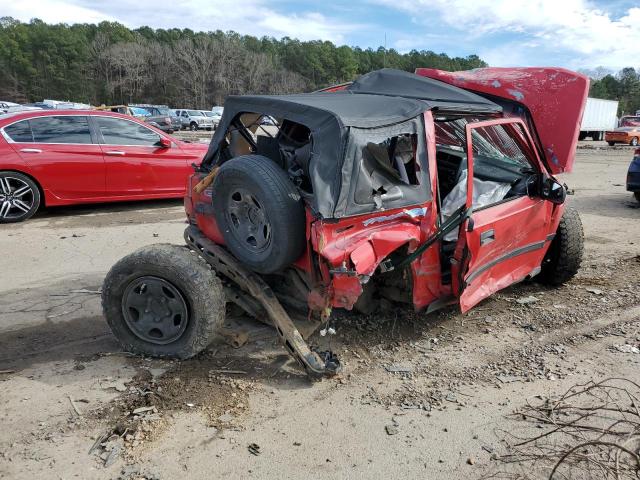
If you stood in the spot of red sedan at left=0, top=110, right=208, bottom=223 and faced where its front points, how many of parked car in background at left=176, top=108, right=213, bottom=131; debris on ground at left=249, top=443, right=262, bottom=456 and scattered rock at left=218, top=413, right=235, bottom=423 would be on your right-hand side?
2

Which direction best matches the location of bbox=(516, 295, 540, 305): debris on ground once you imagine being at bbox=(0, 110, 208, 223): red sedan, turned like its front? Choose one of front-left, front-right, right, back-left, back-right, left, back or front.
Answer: front-right

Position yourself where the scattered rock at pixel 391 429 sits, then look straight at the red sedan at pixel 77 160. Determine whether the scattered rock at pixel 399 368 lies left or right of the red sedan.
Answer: right

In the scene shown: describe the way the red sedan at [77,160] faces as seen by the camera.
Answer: facing to the right of the viewer

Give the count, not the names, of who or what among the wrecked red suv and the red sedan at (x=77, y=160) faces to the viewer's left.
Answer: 0

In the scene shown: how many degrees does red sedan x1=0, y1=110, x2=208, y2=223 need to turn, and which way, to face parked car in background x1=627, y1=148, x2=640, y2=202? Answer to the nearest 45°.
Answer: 0° — it already faces it

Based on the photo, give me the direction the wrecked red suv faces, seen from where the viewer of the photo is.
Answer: facing away from the viewer and to the right of the viewer

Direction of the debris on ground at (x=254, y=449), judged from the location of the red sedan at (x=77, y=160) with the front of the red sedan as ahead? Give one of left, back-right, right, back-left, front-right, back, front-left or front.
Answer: right

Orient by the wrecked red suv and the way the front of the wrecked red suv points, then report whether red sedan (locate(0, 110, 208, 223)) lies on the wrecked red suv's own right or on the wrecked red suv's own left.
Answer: on the wrecked red suv's own left

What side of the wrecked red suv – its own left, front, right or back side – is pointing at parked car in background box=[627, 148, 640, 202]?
front

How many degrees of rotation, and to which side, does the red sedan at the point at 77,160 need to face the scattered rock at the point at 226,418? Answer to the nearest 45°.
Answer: approximately 90° to its right

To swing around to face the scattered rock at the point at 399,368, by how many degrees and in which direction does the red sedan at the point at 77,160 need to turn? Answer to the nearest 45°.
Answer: approximately 90° to its right

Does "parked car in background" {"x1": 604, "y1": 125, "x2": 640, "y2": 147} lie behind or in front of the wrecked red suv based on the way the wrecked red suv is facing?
in front
